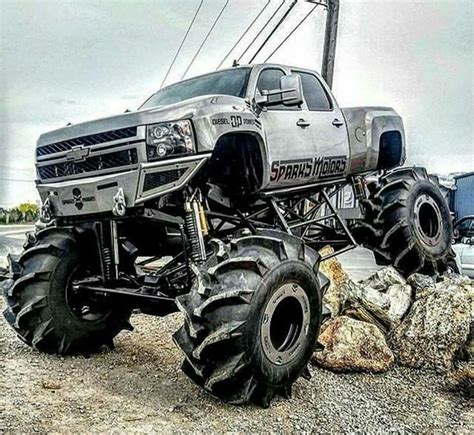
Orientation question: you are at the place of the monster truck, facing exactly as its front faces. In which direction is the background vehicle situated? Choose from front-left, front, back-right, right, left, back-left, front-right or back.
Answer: back

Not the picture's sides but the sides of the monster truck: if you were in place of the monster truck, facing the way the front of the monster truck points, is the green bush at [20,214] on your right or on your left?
on your right

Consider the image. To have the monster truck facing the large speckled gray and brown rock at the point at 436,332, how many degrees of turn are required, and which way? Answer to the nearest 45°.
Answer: approximately 135° to its left

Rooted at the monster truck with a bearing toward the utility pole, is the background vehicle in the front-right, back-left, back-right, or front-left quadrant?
front-right

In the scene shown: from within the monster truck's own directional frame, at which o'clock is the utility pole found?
The utility pole is roughly at 5 o'clock from the monster truck.

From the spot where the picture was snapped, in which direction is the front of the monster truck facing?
facing the viewer and to the left of the viewer
